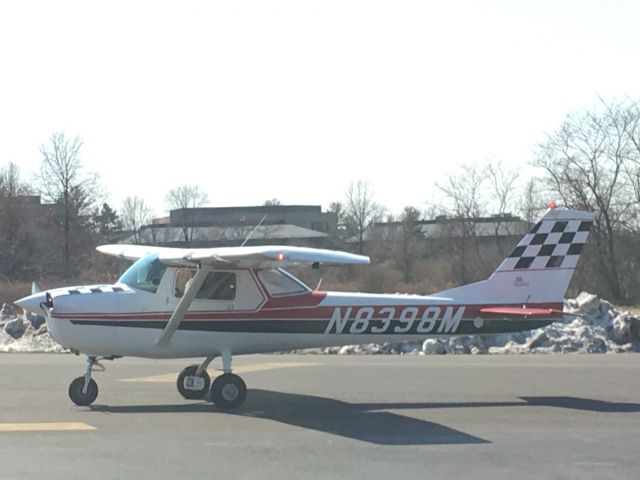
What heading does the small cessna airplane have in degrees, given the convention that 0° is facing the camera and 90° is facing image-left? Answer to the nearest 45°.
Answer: approximately 90°

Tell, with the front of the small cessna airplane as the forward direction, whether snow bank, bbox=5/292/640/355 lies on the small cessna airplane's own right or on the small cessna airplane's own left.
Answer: on the small cessna airplane's own right

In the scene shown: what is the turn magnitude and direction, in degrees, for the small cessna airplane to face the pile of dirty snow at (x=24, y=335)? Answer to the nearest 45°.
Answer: approximately 45° to its right
